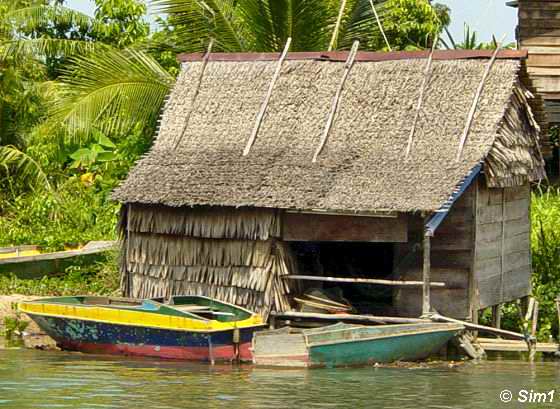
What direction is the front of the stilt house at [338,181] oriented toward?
toward the camera

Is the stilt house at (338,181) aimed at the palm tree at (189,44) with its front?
no

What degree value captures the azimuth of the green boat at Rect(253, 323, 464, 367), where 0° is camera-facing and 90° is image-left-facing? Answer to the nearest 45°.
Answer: approximately 225°

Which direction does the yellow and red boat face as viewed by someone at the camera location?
facing away from the viewer and to the left of the viewer

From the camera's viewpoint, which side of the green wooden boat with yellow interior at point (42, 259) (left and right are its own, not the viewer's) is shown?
right

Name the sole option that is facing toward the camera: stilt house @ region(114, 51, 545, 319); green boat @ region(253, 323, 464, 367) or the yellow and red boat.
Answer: the stilt house

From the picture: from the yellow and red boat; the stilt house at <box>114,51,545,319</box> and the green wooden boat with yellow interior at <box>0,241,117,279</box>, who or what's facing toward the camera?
the stilt house

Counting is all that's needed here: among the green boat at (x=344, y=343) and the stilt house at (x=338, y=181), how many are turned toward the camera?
1

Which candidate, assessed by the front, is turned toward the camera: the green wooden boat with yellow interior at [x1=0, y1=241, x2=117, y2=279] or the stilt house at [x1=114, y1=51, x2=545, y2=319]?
the stilt house
